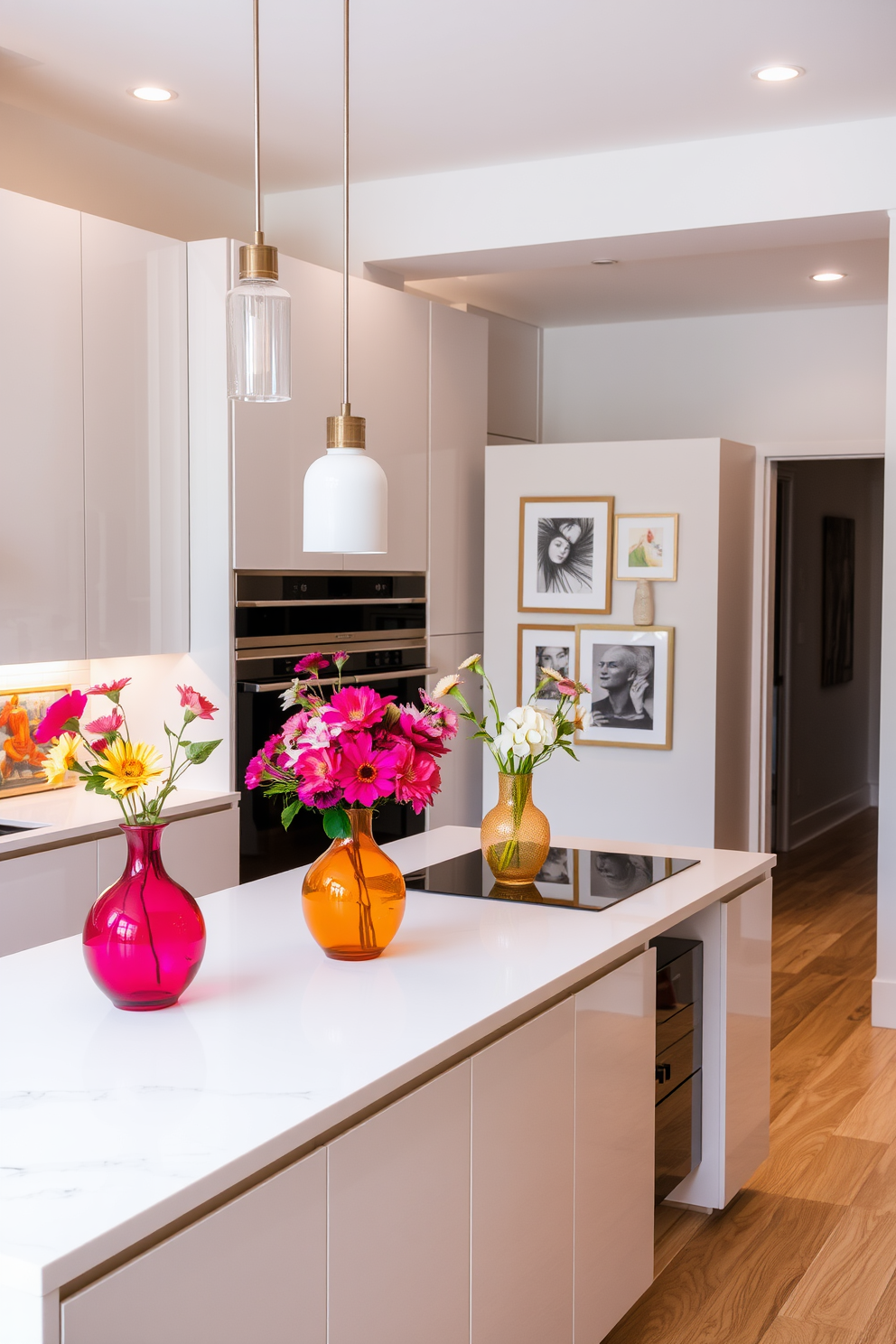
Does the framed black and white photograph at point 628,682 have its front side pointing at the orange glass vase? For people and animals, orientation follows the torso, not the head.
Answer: yes

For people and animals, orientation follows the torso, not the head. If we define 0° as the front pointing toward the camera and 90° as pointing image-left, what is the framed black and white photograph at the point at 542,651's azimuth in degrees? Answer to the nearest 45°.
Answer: approximately 0°
